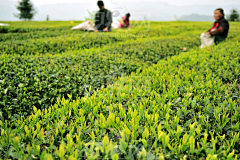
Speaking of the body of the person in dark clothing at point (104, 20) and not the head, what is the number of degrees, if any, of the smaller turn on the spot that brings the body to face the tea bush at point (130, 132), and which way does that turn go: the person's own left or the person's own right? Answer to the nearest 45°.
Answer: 0° — they already face it

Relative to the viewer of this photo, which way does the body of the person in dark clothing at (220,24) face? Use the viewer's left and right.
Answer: facing the viewer and to the left of the viewer

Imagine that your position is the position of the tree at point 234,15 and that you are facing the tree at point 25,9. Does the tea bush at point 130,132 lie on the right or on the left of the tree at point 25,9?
left

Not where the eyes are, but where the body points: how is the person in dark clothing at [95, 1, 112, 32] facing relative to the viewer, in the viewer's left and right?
facing the viewer

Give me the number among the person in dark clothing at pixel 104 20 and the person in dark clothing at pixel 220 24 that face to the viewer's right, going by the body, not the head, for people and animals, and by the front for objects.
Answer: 0

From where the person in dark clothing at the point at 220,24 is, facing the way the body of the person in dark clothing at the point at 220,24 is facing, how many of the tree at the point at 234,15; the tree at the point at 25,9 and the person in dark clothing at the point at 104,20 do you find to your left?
0

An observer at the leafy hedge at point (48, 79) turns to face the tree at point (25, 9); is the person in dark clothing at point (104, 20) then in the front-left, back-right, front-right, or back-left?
front-right

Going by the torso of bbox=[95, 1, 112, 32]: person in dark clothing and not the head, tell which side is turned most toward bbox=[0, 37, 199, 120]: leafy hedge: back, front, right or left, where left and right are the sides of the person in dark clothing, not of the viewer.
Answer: front
